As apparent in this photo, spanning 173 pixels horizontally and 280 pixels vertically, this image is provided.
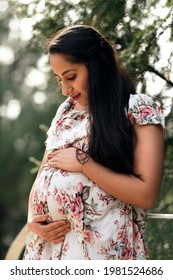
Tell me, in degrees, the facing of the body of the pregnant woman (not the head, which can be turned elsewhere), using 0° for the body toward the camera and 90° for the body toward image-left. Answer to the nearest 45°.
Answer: approximately 45°
